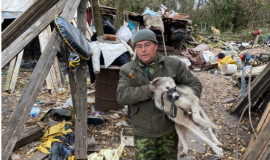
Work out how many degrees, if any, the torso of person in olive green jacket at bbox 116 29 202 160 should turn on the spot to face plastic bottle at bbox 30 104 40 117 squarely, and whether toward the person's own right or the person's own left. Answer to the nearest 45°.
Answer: approximately 135° to the person's own right

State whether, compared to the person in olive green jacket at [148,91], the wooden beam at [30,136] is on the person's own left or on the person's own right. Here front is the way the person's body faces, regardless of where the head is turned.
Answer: on the person's own right

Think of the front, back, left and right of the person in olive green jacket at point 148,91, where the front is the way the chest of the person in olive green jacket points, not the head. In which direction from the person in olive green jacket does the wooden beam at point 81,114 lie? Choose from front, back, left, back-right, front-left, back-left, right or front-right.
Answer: back-right

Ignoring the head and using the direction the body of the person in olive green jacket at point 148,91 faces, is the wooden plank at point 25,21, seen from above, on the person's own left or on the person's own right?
on the person's own right

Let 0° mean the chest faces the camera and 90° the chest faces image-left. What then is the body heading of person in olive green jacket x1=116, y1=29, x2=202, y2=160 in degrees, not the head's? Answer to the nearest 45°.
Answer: approximately 0°

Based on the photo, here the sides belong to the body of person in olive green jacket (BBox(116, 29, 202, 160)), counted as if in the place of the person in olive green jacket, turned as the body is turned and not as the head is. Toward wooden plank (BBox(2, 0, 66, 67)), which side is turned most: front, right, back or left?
right
